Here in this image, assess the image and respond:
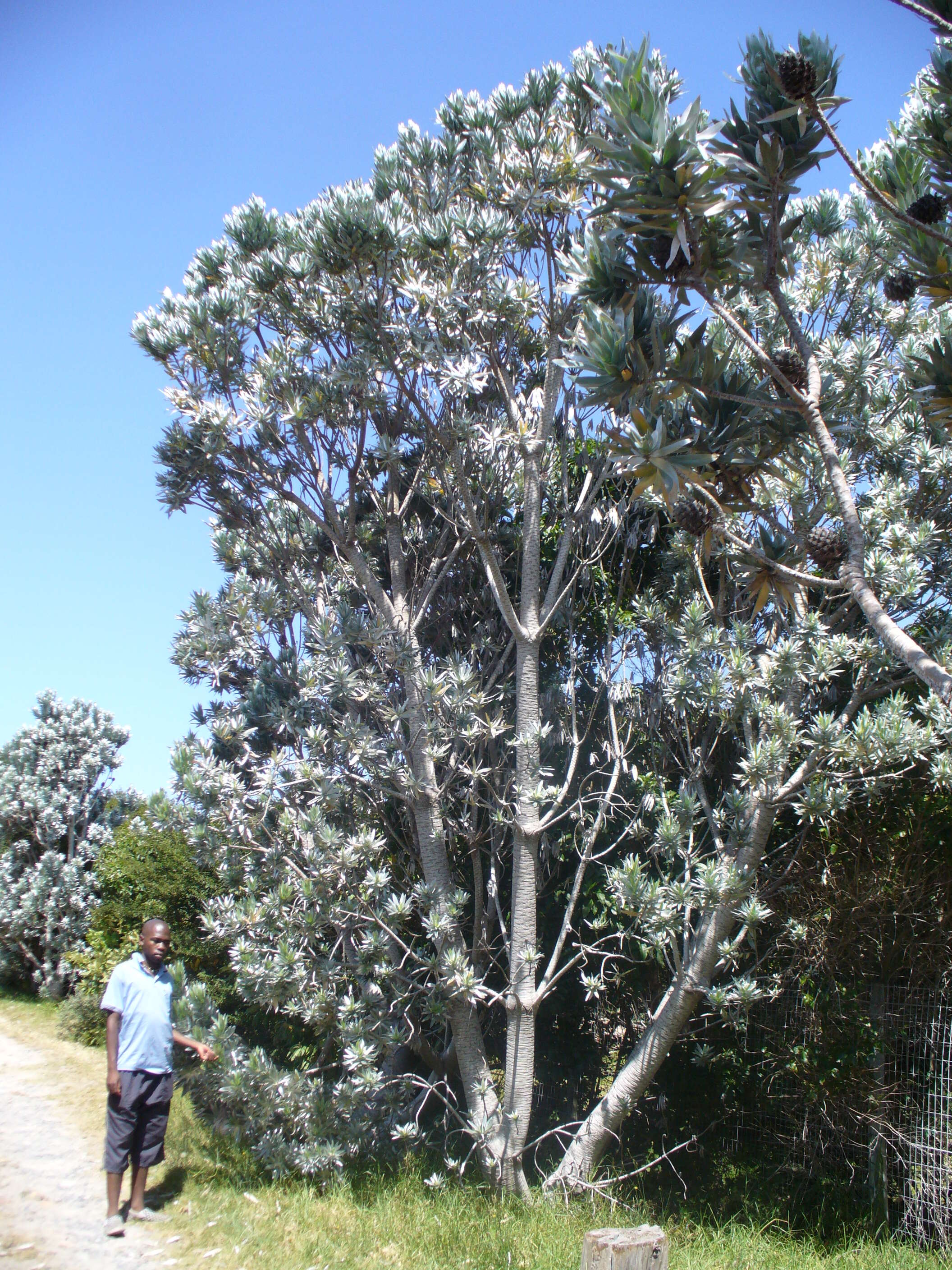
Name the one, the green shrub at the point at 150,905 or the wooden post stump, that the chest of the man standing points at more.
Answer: the wooden post stump

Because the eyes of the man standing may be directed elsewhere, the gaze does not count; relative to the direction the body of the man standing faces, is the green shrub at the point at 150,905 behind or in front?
behind

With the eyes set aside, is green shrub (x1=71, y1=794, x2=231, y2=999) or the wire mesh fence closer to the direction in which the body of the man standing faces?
the wire mesh fence

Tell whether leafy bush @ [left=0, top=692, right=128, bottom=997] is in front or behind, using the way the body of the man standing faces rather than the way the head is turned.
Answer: behind

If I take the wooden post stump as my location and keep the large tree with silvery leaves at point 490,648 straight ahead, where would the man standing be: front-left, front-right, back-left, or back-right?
front-left

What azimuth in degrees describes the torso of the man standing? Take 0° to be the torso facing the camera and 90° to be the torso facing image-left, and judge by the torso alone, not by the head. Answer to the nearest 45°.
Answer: approximately 315°
